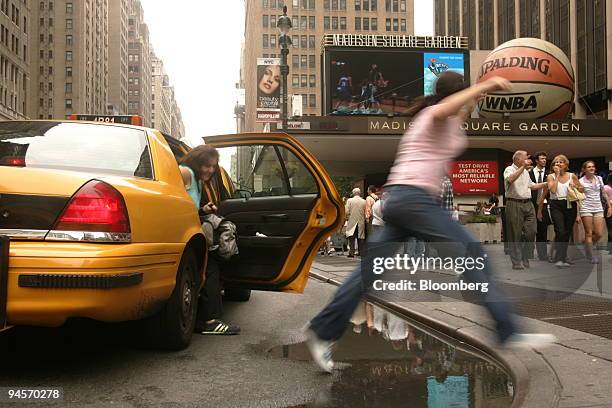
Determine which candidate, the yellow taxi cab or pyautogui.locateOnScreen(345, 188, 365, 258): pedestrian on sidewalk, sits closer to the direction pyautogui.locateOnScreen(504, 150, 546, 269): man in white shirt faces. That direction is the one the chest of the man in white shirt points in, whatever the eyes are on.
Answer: the yellow taxi cab

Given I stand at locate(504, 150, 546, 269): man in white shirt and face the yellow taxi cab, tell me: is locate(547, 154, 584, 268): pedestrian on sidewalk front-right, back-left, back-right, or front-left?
back-left

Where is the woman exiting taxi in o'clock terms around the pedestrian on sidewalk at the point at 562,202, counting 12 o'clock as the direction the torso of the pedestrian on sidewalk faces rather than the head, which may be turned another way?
The woman exiting taxi is roughly at 1 o'clock from the pedestrian on sidewalk.

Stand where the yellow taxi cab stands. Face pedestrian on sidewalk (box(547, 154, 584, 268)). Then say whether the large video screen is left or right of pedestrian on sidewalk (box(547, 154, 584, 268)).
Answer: left

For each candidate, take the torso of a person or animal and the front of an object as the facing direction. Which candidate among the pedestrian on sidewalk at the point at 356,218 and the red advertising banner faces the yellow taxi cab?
the red advertising banner

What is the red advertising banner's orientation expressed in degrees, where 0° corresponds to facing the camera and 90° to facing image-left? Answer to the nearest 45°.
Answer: approximately 0°

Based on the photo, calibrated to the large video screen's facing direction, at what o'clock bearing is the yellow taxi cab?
The yellow taxi cab is roughly at 12 o'clock from the large video screen.
